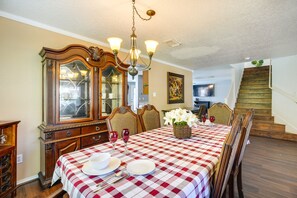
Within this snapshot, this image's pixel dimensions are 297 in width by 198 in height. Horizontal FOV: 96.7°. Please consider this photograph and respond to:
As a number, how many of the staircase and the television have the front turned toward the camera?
2

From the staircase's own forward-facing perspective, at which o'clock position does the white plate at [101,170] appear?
The white plate is roughly at 12 o'clock from the staircase.

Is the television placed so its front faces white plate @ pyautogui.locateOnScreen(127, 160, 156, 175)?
yes

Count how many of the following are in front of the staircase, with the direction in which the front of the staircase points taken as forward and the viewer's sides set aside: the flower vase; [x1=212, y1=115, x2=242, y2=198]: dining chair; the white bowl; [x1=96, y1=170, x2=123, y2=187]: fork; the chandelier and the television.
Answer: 5

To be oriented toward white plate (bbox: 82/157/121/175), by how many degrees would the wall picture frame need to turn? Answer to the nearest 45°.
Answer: approximately 45° to its right

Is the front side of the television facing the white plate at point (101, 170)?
yes

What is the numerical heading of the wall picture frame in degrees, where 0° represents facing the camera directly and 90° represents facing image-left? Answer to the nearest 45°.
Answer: approximately 315°

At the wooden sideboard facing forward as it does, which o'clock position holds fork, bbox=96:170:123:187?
The fork is roughly at 1 o'clock from the wooden sideboard.

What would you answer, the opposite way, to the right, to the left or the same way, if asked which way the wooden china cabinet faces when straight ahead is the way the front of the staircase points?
to the left

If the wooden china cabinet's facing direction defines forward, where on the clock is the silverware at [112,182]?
The silverware is roughly at 1 o'clock from the wooden china cabinet.

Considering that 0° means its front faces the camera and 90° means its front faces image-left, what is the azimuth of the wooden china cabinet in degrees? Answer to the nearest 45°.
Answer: approximately 315°

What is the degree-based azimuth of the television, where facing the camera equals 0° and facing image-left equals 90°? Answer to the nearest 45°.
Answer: approximately 0°

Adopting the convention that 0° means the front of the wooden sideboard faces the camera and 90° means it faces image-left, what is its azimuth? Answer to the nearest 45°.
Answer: approximately 315°
